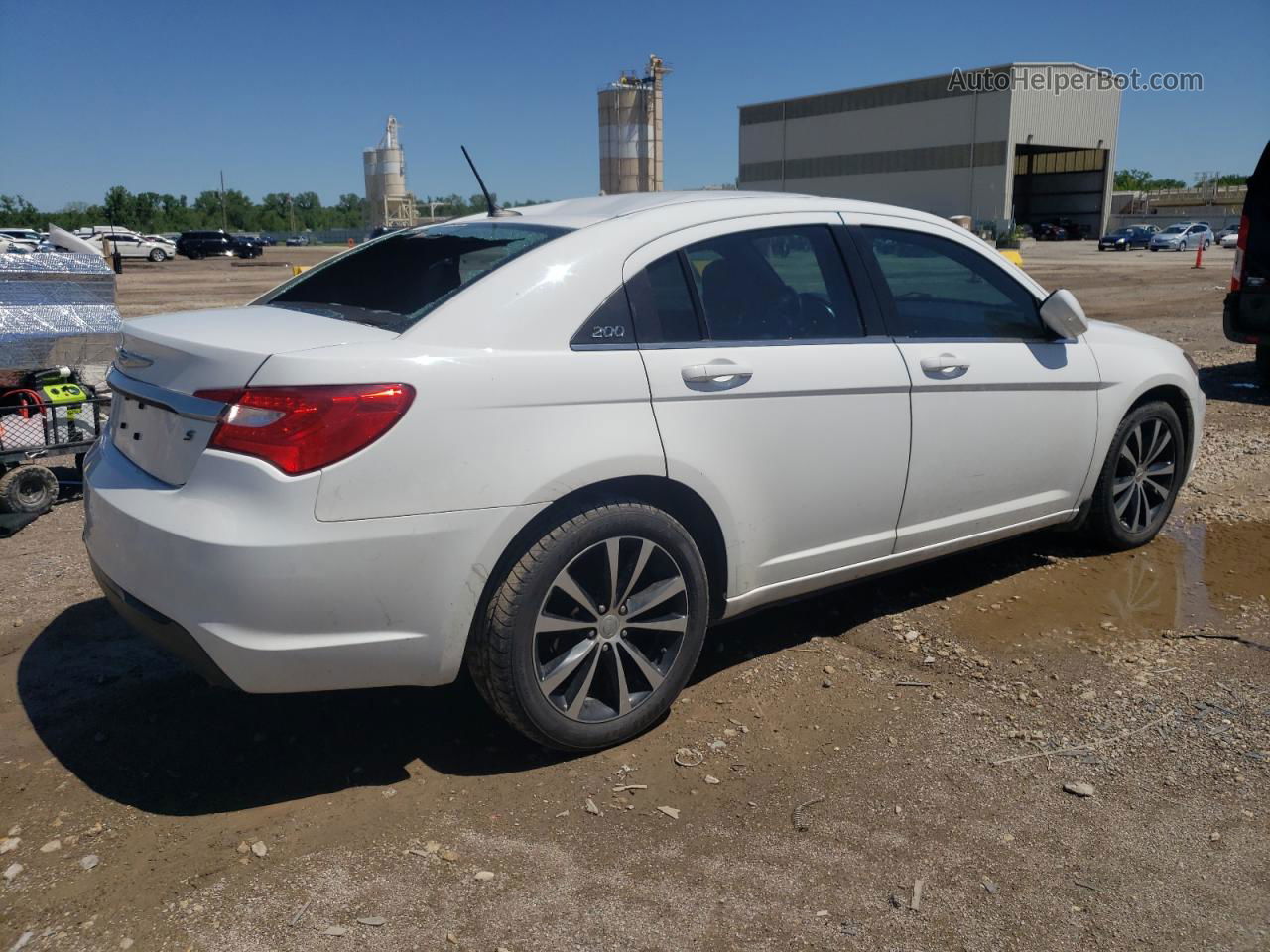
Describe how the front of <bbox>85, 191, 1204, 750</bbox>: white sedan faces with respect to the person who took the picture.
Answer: facing away from the viewer and to the right of the viewer

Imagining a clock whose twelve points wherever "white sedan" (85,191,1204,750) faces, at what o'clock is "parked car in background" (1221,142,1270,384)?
The parked car in background is roughly at 12 o'clock from the white sedan.
